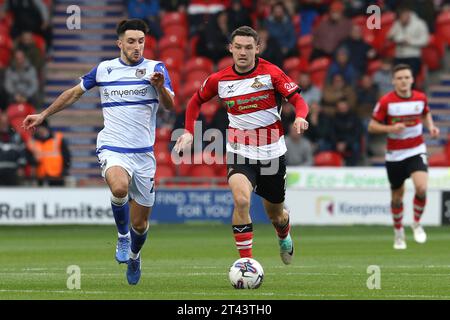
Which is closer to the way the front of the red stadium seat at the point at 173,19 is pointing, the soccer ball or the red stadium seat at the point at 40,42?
the soccer ball

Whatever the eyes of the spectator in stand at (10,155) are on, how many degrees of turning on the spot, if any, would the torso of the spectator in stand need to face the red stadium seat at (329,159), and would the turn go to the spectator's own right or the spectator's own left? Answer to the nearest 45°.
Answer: approximately 90° to the spectator's own left

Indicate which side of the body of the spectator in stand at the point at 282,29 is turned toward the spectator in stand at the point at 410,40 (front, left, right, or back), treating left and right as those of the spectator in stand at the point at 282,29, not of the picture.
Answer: left

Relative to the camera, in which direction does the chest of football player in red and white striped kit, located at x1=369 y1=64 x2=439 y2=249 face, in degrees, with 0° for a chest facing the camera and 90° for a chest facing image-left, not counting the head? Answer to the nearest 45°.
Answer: approximately 0°

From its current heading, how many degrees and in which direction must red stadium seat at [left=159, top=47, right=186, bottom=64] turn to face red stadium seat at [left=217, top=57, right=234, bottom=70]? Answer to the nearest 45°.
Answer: approximately 45° to its left

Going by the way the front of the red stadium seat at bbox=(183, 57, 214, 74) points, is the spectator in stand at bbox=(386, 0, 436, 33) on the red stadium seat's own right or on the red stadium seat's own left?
on the red stadium seat's own left

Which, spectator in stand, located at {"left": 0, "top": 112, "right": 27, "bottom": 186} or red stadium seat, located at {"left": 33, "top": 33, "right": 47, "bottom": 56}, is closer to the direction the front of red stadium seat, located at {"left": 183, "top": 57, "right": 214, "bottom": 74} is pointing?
the spectator in stand
